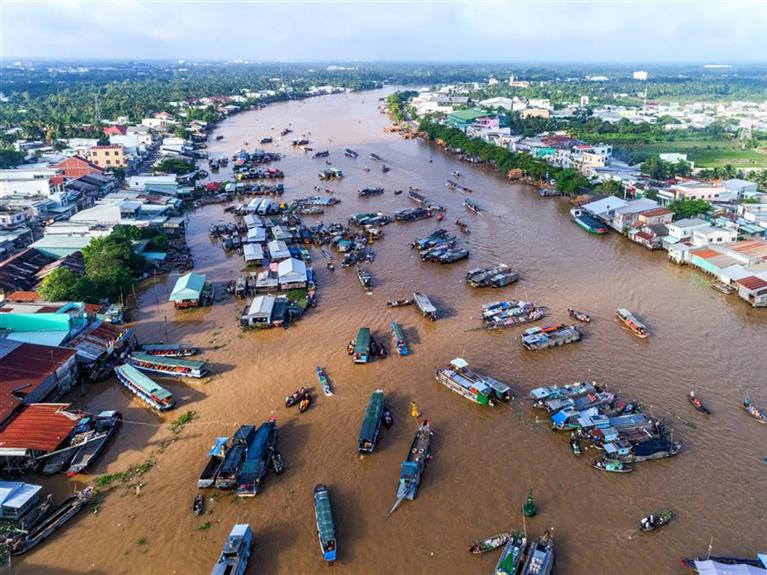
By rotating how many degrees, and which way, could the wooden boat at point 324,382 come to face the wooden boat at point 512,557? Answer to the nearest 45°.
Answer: approximately 180°

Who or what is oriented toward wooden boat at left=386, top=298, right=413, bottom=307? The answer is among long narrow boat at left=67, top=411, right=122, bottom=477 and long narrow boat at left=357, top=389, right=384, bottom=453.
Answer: long narrow boat at left=357, top=389, right=384, bottom=453

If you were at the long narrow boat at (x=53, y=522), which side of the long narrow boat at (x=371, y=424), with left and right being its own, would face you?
left

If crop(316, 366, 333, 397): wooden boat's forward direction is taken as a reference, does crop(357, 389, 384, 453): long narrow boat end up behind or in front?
behind

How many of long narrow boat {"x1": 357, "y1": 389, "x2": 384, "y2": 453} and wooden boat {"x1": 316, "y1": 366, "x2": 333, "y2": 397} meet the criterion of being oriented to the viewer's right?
0

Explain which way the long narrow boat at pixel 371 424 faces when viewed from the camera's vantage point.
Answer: facing away from the viewer

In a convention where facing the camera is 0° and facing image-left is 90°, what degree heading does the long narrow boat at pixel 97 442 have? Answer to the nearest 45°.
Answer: approximately 45°

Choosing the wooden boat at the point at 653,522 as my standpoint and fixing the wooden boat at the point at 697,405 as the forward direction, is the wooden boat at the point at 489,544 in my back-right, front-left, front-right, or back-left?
back-left

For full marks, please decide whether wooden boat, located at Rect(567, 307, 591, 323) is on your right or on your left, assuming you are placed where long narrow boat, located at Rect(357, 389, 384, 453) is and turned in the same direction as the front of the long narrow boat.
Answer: on your right
